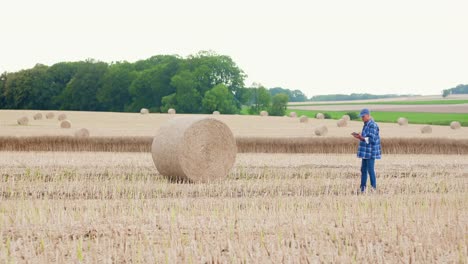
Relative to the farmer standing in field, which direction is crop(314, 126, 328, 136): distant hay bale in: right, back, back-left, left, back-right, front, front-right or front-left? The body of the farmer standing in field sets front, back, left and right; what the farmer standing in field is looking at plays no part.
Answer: right

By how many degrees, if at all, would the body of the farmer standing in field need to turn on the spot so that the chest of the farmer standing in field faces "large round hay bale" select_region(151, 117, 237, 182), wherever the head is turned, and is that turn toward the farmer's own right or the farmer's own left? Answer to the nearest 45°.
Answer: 0° — they already face it

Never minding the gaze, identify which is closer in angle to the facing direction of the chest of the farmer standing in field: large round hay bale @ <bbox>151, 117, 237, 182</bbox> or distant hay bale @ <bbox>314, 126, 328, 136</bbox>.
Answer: the large round hay bale

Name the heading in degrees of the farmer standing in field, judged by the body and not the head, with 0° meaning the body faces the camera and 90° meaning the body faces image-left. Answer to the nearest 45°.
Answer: approximately 90°
